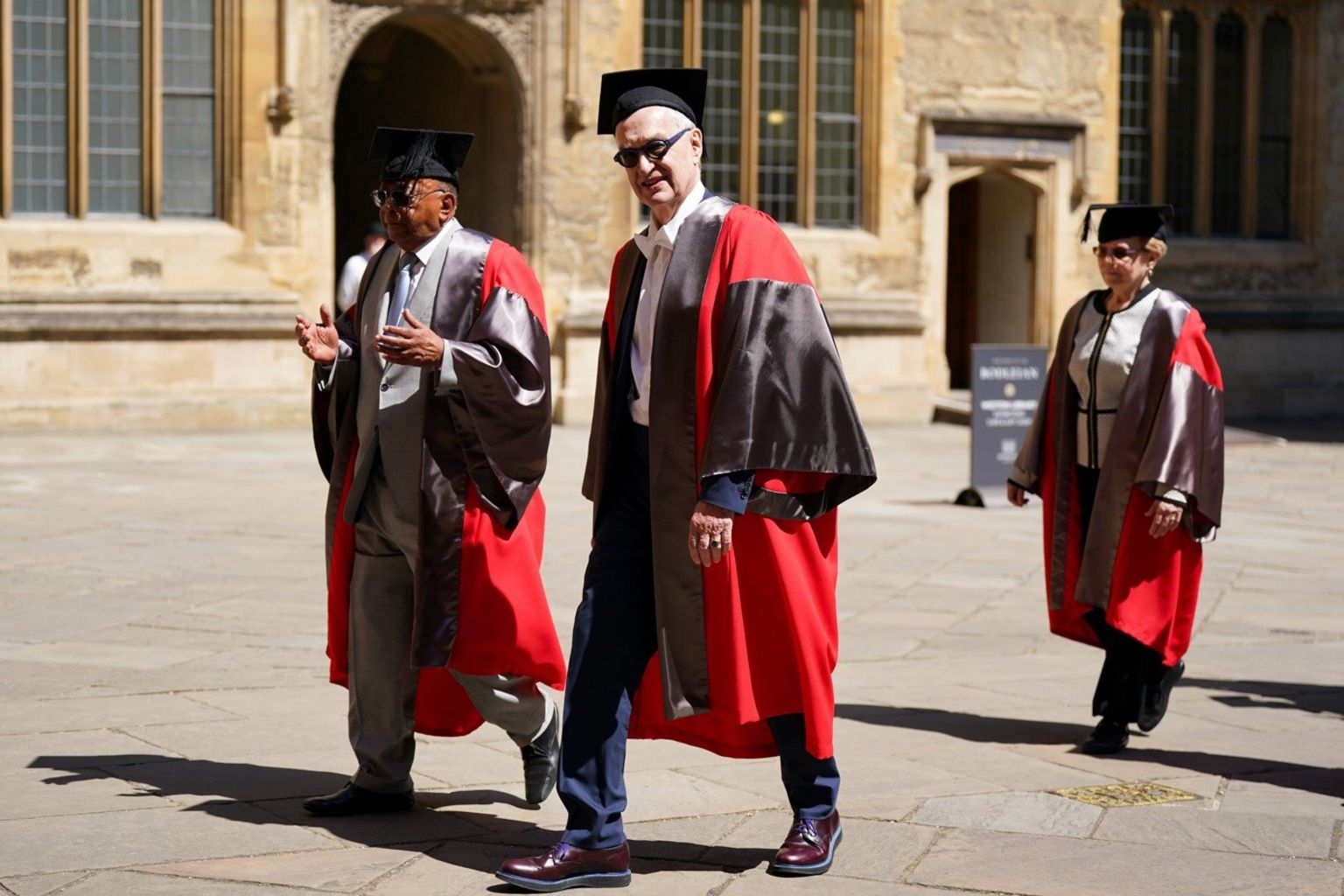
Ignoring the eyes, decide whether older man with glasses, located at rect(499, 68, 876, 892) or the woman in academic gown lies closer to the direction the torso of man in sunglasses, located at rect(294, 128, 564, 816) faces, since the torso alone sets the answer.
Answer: the older man with glasses

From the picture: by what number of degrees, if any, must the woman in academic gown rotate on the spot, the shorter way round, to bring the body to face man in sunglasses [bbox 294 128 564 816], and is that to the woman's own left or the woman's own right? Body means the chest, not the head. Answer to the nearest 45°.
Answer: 0° — they already face them

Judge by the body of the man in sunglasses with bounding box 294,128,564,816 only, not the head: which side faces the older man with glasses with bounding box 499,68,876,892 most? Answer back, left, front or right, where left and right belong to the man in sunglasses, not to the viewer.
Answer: left

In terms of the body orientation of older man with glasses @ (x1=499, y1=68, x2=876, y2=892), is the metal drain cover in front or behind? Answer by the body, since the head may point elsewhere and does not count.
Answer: behind

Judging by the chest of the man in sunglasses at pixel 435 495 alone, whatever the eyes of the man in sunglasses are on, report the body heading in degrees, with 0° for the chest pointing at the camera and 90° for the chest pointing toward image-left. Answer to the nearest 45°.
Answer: approximately 45°

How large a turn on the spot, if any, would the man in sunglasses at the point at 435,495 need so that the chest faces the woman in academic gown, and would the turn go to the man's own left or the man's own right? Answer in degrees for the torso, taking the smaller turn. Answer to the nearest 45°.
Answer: approximately 180°

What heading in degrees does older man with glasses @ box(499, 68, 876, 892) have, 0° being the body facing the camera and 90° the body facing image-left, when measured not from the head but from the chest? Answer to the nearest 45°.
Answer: approximately 45°
